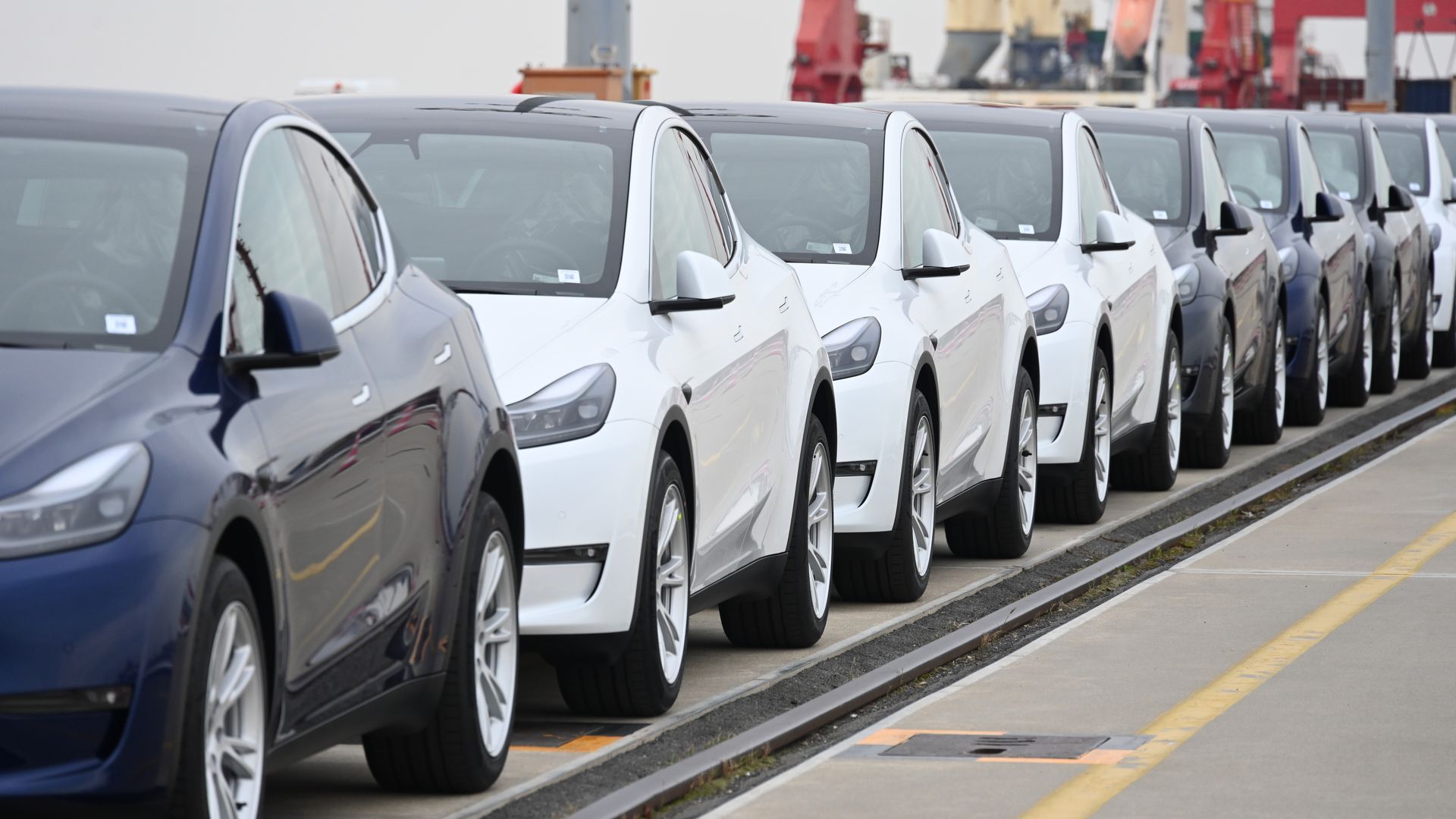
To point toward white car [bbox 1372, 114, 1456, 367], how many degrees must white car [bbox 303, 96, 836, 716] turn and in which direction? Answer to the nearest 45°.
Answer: approximately 135° to its left

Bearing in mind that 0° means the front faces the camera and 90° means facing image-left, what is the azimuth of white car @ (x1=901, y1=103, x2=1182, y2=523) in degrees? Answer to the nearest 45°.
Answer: approximately 0°

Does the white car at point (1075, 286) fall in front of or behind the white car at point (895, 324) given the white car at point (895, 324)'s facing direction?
behind

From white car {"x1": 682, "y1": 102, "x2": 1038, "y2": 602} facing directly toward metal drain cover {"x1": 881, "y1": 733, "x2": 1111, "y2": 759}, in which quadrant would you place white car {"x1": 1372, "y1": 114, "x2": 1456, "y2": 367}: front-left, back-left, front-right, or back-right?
back-left
